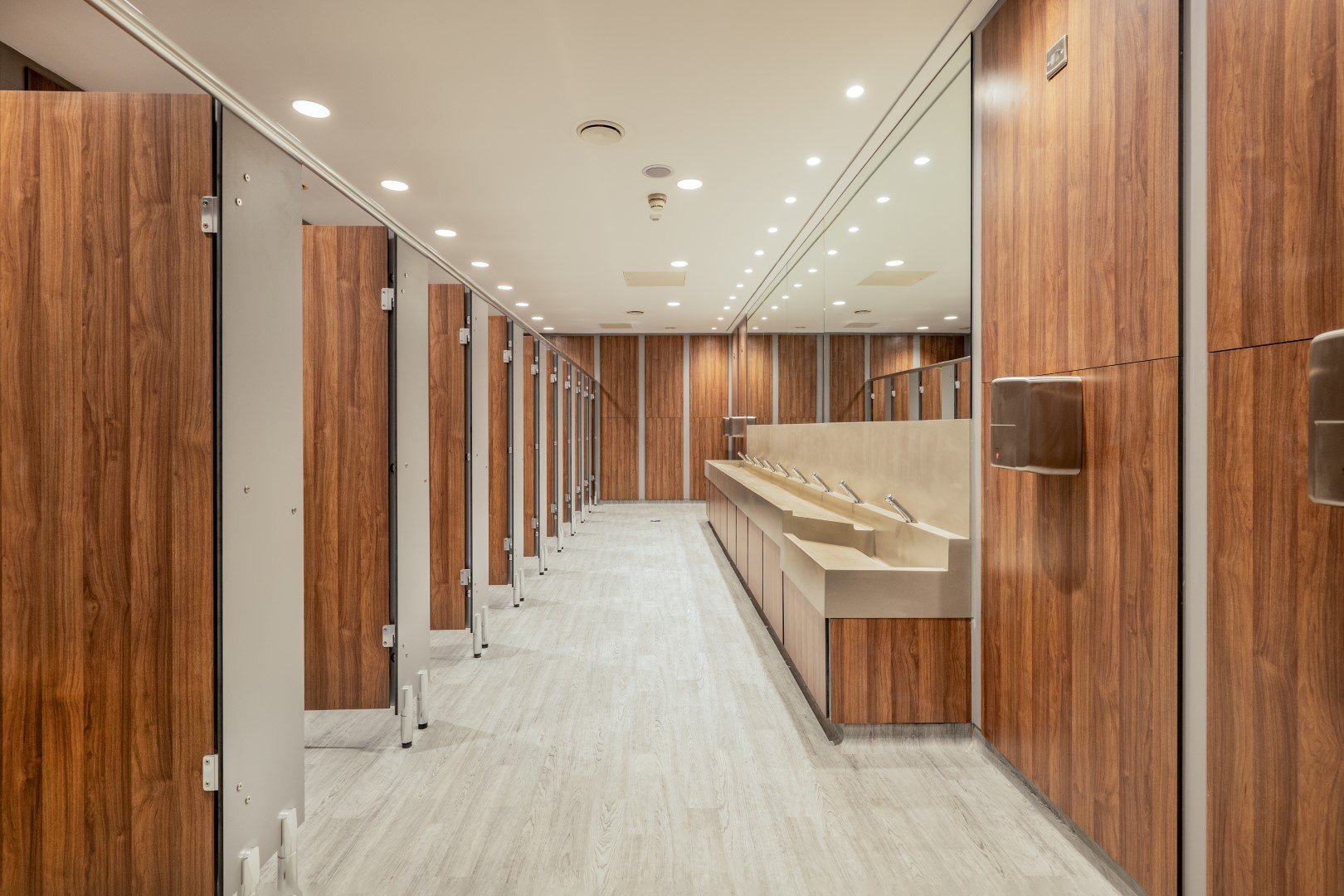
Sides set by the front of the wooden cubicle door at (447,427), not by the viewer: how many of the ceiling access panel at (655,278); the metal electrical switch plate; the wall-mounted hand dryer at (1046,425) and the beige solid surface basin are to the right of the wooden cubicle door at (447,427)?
0

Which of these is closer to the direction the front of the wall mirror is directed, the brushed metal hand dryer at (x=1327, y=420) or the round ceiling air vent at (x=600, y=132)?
the round ceiling air vent

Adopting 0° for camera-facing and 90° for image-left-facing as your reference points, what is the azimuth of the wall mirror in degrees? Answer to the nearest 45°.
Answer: approximately 90°

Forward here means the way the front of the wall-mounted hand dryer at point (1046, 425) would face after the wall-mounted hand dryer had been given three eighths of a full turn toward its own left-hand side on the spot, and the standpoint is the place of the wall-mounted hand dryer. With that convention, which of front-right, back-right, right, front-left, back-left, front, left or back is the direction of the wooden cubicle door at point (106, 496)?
back-right

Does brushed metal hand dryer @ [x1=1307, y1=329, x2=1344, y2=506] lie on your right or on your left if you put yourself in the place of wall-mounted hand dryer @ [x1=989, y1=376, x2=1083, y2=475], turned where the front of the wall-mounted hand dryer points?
on your left

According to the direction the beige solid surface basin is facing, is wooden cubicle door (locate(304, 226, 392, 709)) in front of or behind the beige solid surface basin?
in front

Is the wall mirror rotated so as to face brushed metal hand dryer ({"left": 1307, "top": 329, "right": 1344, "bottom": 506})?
no

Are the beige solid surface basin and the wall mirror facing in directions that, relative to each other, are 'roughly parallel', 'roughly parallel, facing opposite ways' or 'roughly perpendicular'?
roughly parallel

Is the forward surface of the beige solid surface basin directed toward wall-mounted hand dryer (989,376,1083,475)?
no

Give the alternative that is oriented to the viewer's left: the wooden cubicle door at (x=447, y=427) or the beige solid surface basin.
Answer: the beige solid surface basin

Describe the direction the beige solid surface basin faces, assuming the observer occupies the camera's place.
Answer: facing to the left of the viewer
